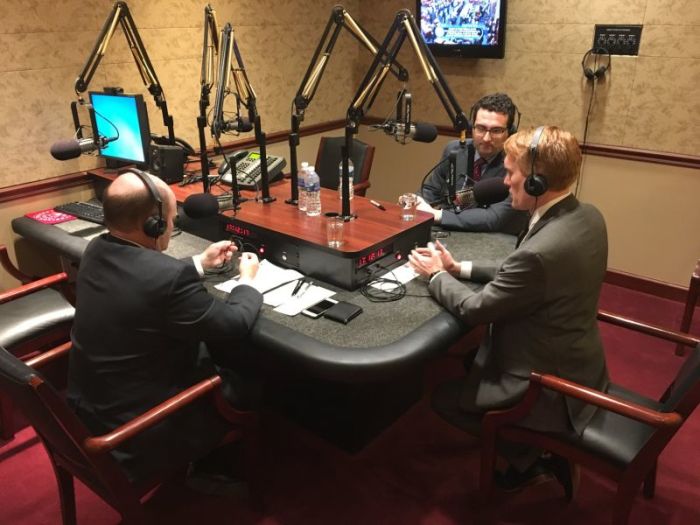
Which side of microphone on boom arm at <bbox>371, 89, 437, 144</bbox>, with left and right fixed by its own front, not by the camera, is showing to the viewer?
right

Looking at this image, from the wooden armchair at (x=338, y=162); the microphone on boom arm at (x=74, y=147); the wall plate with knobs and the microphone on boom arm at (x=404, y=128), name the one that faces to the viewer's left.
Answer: the microphone on boom arm at (x=74, y=147)

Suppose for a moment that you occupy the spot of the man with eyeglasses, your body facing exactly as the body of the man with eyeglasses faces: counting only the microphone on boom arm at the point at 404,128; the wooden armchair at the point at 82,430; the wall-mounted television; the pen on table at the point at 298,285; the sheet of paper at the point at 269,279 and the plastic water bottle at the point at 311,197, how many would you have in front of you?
5

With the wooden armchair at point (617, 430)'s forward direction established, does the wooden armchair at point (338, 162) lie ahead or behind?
ahead

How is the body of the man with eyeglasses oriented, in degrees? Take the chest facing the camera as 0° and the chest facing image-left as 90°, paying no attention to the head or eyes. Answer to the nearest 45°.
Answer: approximately 45°

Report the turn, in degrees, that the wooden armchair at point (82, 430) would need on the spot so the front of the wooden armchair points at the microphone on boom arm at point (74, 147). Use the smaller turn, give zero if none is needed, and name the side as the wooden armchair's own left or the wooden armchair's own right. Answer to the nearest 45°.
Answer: approximately 45° to the wooden armchair's own left

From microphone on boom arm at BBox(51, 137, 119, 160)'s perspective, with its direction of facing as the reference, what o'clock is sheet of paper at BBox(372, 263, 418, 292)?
The sheet of paper is roughly at 8 o'clock from the microphone on boom arm.

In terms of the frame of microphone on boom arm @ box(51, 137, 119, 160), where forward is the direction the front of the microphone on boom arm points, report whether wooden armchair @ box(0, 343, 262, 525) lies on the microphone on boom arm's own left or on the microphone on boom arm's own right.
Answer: on the microphone on boom arm's own left

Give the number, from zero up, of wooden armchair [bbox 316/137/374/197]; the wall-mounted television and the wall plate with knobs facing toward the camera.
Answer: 3

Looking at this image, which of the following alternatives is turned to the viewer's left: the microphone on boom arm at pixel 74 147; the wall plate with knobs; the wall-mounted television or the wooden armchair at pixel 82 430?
the microphone on boom arm

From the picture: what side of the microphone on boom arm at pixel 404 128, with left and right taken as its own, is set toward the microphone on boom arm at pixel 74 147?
back
